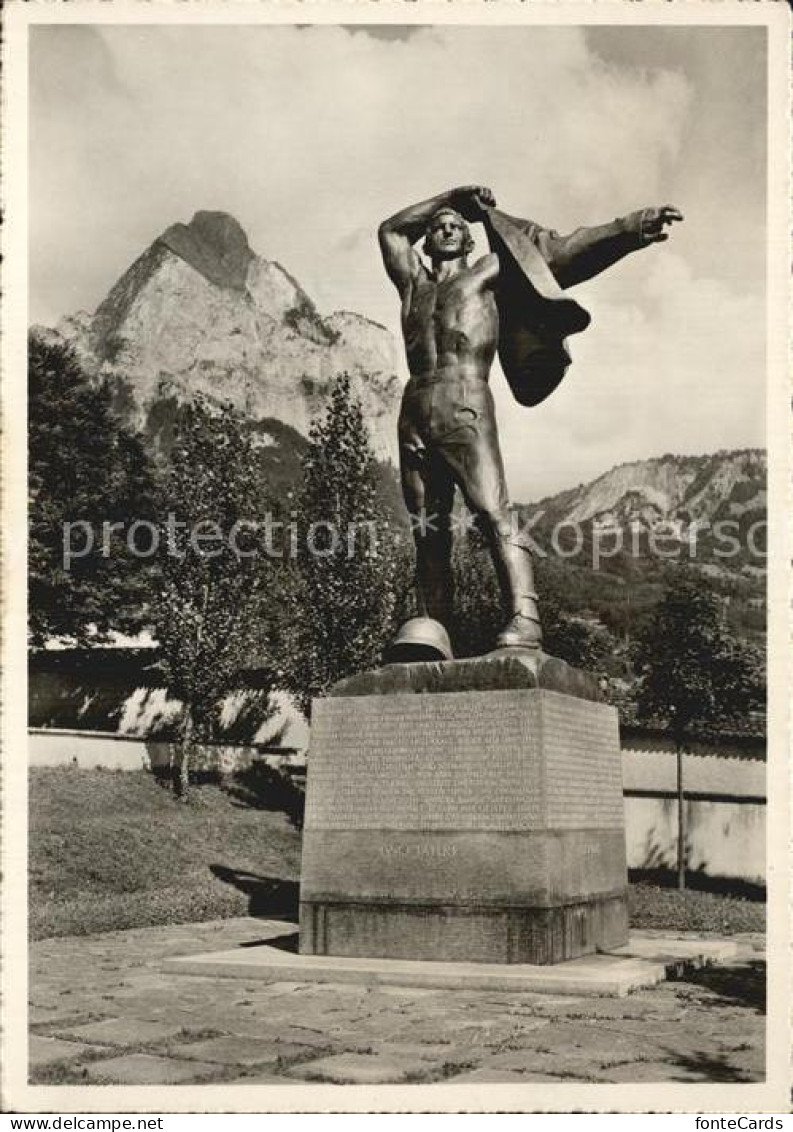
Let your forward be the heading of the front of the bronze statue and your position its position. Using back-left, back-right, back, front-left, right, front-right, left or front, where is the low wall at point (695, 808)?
back

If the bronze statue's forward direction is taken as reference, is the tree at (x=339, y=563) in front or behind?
behind

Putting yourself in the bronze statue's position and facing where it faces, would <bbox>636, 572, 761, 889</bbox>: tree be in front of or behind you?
behind

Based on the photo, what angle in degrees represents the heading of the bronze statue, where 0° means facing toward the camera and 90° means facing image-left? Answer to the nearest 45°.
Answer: approximately 0°

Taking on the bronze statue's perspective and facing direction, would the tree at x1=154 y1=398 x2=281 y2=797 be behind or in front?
behind

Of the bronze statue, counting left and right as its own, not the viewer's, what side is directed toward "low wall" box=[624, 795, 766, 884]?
back
